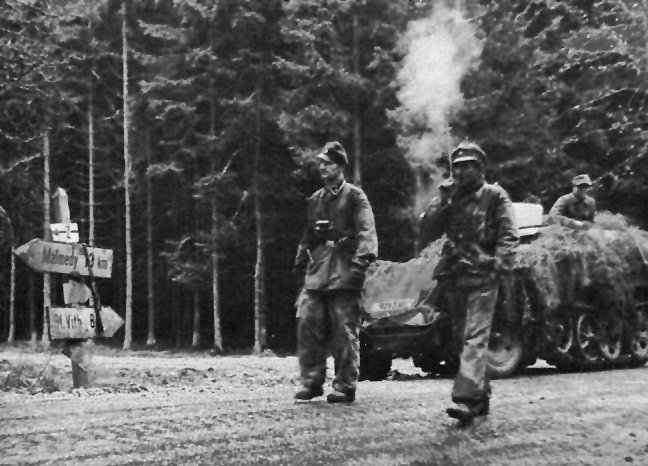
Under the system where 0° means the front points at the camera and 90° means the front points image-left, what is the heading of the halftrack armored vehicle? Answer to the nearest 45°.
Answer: approximately 45°

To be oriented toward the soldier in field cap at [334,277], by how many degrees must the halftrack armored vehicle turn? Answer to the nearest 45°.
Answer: approximately 45° to its left

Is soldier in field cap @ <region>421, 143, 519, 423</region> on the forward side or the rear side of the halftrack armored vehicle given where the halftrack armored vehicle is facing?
on the forward side
